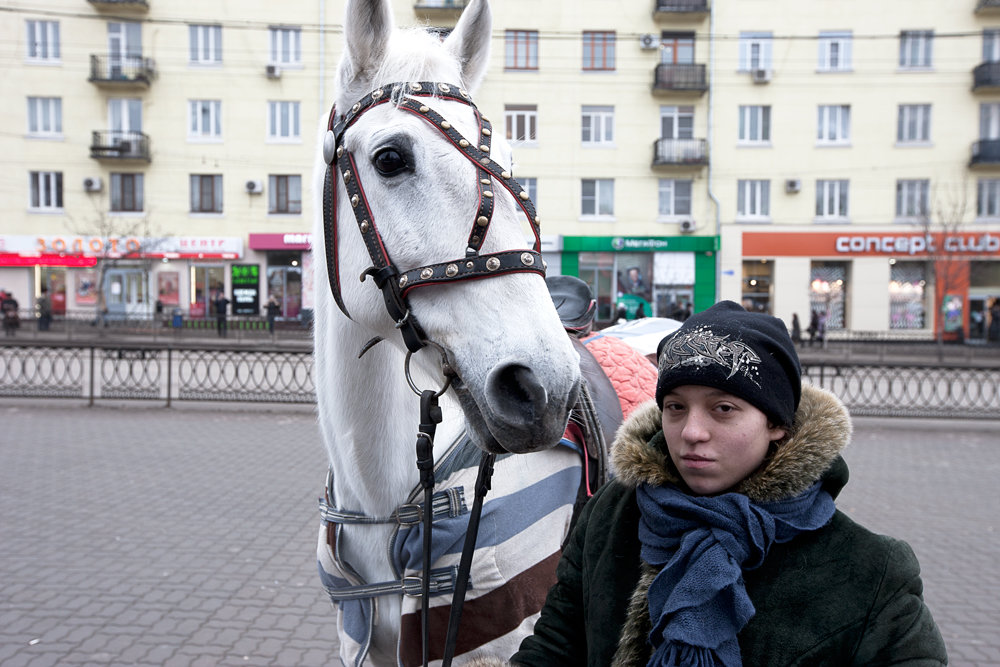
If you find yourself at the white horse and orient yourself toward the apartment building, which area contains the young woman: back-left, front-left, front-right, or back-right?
back-right

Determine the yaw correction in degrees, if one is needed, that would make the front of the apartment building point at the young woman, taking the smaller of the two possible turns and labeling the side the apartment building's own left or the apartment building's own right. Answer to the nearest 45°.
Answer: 0° — it already faces them

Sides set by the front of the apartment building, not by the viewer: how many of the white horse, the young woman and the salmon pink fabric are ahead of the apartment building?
3

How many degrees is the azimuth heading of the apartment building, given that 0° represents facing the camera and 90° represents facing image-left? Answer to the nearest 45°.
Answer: approximately 0°

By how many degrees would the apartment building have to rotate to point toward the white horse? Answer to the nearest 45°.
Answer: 0° — it already faces it
